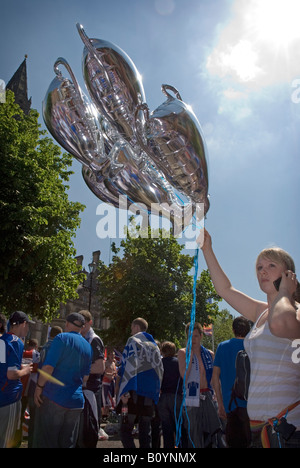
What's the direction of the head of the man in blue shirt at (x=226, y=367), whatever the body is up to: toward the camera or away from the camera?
away from the camera

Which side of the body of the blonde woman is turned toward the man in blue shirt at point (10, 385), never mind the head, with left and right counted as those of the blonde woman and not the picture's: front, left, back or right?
right

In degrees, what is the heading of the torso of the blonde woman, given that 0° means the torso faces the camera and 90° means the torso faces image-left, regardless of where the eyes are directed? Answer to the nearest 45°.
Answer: approximately 45°

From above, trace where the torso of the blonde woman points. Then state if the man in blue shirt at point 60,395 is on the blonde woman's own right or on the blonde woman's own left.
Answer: on the blonde woman's own right

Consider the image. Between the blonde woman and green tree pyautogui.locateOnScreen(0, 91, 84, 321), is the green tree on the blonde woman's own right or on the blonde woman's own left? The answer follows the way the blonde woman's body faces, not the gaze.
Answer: on the blonde woman's own right

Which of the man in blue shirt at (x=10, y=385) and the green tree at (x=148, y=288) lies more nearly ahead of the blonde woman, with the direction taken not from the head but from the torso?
the man in blue shirt

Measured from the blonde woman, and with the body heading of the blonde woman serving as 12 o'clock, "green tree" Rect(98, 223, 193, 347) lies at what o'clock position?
The green tree is roughly at 4 o'clock from the blonde woman.

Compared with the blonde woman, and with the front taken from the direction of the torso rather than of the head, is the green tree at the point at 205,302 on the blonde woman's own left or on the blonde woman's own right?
on the blonde woman's own right
